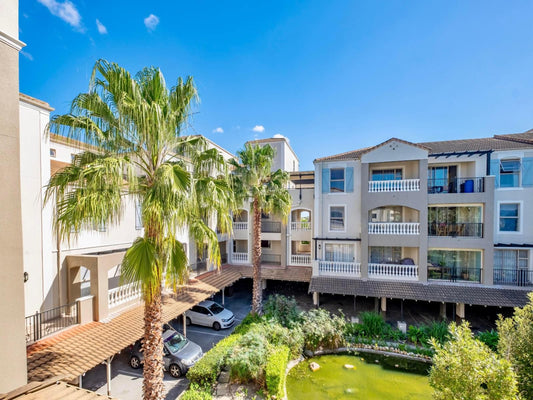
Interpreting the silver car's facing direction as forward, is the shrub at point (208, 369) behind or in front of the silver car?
in front

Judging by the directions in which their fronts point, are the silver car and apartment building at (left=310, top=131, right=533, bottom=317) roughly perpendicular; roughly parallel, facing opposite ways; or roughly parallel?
roughly perpendicular

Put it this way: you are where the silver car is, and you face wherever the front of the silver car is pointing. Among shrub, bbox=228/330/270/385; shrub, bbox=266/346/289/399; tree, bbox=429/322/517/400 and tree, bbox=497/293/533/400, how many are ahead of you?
4

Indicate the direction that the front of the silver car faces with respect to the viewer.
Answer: facing the viewer and to the right of the viewer

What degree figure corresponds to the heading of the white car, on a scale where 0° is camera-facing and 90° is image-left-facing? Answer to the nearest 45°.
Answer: approximately 315°

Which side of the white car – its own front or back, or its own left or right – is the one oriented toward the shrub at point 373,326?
front

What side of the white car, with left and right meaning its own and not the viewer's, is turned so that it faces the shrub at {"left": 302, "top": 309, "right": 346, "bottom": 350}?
front

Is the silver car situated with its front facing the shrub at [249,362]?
yes

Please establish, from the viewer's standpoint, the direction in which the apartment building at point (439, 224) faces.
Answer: facing the viewer

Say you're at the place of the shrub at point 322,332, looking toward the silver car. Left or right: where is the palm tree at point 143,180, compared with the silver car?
left

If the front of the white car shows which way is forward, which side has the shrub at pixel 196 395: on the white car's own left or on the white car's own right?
on the white car's own right

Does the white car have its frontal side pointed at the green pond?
yes

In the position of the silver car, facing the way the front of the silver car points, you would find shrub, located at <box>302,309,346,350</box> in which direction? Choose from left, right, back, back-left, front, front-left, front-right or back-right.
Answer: front-left

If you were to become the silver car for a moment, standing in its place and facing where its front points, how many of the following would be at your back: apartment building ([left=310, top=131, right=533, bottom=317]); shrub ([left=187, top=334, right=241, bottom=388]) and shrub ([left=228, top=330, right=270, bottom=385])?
0

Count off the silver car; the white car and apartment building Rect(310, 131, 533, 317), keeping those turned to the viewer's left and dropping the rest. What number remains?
0

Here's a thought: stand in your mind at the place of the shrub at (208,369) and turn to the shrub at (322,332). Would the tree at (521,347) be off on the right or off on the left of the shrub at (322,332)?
right

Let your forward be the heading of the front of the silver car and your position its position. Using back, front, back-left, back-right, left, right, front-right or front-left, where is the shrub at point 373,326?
front-left

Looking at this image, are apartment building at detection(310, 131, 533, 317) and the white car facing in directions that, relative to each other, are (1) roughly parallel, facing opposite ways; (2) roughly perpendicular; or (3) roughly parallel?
roughly perpendicular

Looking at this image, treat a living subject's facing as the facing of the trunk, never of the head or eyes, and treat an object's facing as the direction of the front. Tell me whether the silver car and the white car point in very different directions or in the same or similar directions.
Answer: same or similar directions

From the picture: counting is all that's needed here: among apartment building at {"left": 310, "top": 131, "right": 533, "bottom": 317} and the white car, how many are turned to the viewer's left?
0
